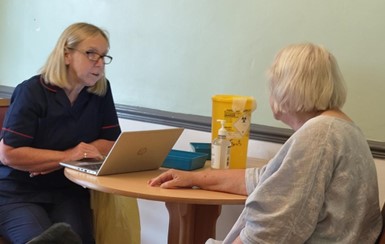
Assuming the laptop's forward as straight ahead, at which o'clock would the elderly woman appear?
The elderly woman is roughly at 6 o'clock from the laptop.

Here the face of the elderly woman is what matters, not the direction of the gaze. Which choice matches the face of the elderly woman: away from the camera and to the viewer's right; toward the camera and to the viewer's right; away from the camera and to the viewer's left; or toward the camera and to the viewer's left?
away from the camera and to the viewer's left

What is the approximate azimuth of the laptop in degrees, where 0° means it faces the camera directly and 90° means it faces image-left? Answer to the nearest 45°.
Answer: approximately 135°
